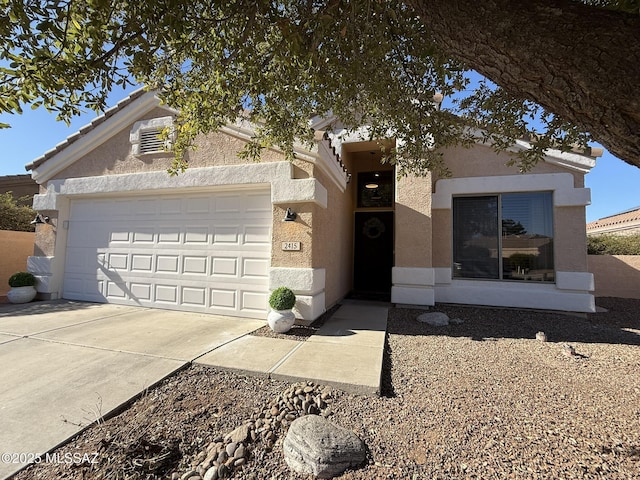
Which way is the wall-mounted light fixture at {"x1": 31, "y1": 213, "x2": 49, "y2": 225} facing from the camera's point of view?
toward the camera

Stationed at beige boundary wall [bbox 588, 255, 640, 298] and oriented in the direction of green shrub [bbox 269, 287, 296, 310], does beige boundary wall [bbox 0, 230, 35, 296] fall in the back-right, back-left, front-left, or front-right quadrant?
front-right

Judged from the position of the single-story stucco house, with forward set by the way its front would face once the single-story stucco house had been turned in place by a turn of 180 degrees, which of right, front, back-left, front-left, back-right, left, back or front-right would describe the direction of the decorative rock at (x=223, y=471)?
back

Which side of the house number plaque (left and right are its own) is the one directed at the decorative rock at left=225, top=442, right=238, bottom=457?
front

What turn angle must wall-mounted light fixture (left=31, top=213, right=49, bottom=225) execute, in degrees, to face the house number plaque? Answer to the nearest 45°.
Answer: approximately 45° to its left

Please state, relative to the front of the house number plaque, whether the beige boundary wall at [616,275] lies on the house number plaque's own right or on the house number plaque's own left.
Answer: on the house number plaque's own left

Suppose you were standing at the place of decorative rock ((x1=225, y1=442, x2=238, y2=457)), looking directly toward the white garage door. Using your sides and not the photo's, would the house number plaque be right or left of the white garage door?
right

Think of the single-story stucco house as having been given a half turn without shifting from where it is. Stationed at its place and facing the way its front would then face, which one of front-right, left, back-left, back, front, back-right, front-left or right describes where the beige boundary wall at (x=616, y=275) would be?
right

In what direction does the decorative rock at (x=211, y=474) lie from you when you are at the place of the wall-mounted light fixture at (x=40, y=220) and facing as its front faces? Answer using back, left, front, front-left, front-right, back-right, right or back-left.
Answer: front

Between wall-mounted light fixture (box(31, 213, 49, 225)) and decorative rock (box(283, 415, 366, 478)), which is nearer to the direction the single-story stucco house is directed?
the decorative rock

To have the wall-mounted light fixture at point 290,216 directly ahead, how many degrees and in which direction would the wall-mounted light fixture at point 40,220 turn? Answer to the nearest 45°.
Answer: approximately 45° to its left

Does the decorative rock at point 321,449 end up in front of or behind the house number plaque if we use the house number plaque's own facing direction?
in front

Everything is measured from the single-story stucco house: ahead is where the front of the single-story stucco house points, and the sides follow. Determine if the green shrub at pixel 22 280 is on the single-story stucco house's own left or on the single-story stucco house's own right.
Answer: on the single-story stucco house's own right

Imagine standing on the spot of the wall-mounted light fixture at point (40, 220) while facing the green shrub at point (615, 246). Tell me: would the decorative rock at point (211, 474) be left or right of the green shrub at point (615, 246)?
right

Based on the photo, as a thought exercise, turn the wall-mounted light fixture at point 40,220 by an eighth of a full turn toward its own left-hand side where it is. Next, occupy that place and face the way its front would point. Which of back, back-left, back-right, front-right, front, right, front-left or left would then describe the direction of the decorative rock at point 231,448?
front-right

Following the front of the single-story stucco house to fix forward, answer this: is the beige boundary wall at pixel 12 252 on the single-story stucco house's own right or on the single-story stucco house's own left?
on the single-story stucco house's own right

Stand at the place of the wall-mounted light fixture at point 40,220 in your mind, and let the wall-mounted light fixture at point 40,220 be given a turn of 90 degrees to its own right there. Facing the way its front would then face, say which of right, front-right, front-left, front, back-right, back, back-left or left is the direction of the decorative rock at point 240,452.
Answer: left

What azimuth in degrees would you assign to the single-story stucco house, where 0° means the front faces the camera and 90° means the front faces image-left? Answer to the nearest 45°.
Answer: approximately 0°

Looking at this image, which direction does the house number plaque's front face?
toward the camera

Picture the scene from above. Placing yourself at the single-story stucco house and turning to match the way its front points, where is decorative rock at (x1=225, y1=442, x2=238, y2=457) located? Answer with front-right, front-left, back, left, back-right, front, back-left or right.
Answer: front

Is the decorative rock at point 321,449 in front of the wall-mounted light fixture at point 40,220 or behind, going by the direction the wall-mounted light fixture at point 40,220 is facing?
in front

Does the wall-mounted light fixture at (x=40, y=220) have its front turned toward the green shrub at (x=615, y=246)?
no
